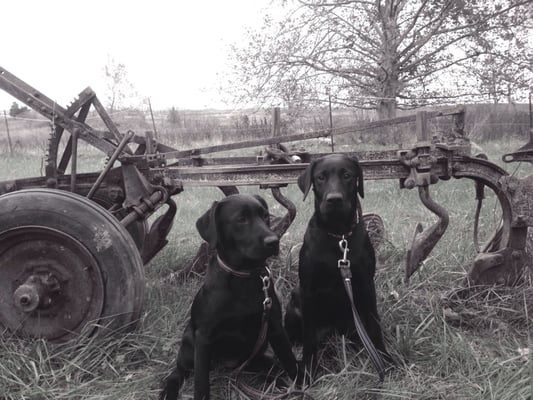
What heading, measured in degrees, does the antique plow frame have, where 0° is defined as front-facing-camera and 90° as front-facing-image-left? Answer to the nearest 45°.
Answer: approximately 90°

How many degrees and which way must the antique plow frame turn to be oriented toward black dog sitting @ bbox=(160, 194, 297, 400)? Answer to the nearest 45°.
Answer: approximately 135° to its left
